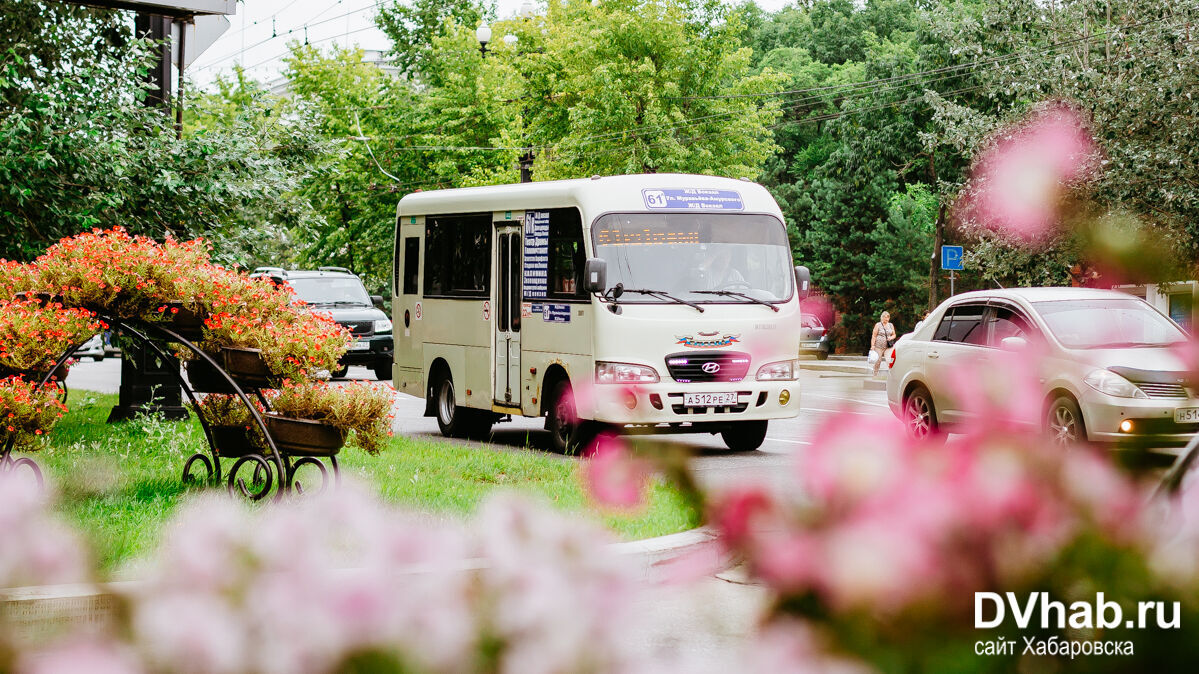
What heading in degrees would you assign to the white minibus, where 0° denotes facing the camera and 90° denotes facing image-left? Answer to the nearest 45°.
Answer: approximately 315°

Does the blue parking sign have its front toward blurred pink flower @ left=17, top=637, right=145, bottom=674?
yes

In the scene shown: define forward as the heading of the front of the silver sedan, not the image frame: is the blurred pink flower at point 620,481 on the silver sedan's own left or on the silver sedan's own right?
on the silver sedan's own right

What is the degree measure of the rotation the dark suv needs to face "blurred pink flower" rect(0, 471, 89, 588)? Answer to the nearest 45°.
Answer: approximately 45° to its right

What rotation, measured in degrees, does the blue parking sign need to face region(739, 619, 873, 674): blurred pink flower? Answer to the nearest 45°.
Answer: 0° — it already faces it

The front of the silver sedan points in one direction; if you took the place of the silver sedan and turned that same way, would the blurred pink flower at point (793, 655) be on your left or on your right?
on your right

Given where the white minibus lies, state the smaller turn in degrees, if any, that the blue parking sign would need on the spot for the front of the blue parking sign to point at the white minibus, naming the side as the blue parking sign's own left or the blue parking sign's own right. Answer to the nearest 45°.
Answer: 0° — it already faces it

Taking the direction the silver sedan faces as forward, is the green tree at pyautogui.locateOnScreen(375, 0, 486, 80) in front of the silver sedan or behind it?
behind

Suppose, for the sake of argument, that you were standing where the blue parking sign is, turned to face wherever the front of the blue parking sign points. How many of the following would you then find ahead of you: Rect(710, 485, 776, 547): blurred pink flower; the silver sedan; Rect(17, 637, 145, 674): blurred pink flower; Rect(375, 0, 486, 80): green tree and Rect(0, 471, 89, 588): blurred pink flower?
4
